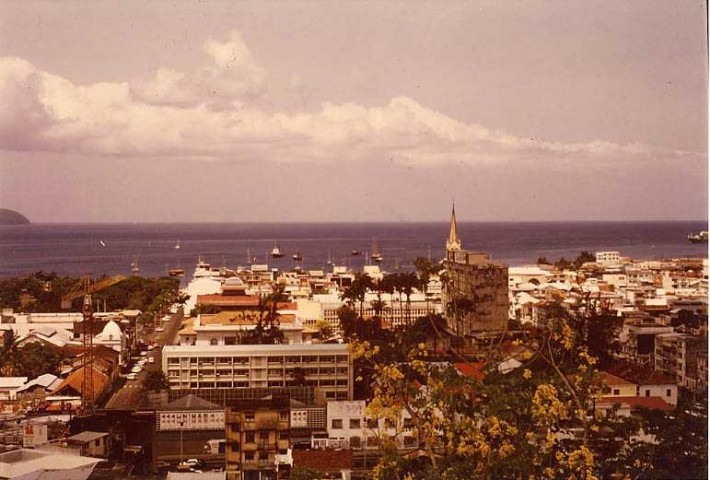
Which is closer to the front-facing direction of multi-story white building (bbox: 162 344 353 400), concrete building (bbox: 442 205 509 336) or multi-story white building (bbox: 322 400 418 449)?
the multi-story white building

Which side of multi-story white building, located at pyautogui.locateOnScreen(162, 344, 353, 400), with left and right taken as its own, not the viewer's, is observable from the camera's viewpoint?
front

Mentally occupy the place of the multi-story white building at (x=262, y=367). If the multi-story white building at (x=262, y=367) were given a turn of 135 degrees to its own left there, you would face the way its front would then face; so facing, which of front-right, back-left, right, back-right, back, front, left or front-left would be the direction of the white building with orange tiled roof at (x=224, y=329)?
front-left

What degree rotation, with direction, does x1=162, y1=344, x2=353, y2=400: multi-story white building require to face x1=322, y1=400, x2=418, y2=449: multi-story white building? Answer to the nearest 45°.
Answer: approximately 45° to its left

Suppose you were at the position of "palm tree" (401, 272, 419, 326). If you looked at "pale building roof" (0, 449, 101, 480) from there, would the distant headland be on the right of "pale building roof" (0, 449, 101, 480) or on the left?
right

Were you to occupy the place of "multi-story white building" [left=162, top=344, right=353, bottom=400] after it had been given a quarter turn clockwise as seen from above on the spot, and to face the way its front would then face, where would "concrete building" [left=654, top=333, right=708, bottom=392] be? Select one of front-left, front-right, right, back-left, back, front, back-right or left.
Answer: back

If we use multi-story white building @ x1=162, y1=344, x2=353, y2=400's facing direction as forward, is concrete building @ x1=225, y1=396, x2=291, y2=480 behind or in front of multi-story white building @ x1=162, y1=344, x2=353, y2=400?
in front

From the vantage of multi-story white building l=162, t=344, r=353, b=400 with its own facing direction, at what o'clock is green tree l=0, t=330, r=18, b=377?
The green tree is roughly at 4 o'clock from the multi-story white building.
